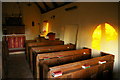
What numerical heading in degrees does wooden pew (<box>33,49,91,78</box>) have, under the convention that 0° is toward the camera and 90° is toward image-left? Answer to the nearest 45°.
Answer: approximately 135°
